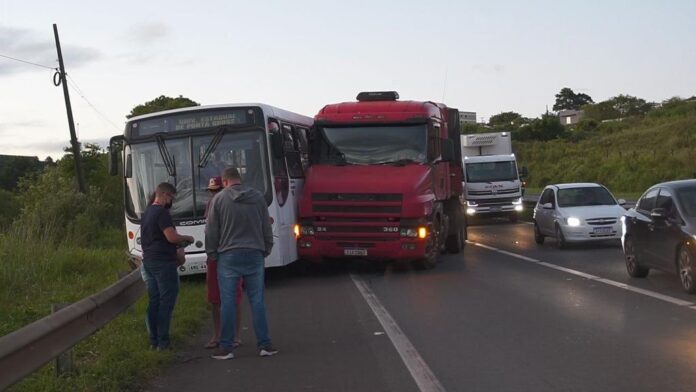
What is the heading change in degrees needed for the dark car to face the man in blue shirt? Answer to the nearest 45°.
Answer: approximately 90° to its right

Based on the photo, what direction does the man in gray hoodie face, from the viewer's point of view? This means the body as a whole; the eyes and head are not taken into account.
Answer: away from the camera

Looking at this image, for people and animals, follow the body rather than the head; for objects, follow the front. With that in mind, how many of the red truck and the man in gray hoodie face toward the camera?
1

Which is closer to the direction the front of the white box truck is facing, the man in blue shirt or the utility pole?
the man in blue shirt

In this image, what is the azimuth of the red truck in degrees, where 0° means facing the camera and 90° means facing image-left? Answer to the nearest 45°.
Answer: approximately 0°

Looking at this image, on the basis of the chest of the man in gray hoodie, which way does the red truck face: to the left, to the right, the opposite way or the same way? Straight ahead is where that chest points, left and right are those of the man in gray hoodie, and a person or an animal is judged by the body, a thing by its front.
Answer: the opposite way
